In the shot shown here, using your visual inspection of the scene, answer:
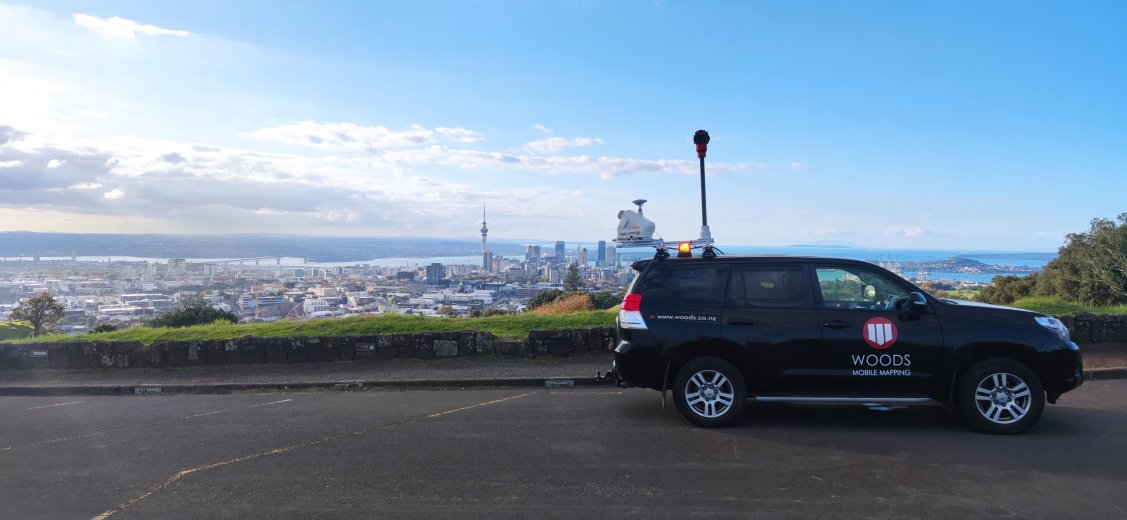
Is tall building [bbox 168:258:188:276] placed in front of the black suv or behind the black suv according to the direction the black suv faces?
behind

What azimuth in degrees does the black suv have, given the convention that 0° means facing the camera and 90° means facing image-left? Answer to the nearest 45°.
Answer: approximately 270°

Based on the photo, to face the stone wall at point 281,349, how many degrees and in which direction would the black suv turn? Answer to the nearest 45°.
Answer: approximately 180°

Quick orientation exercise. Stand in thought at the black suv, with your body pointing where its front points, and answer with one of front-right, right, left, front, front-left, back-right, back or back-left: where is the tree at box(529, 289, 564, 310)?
back-left

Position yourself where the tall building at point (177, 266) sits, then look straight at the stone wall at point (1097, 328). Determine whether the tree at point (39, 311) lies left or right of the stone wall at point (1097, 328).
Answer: right

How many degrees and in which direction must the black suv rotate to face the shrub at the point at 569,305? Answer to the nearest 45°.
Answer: approximately 135° to its left

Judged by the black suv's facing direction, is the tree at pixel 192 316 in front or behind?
behind
